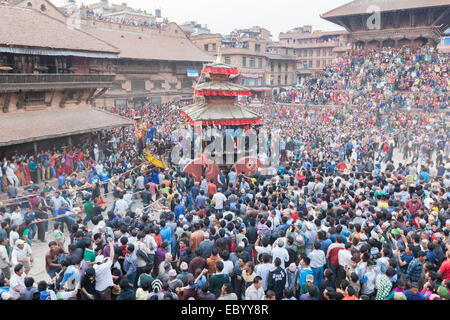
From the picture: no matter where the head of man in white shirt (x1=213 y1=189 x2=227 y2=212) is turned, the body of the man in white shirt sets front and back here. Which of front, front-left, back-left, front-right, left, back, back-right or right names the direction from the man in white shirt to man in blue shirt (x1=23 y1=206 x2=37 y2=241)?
left

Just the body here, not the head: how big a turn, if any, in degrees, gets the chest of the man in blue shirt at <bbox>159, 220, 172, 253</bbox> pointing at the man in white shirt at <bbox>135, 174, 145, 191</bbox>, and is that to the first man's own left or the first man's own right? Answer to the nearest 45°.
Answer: approximately 45° to the first man's own right

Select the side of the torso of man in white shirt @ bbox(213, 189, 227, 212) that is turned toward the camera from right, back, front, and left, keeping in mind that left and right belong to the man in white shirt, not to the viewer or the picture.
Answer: back

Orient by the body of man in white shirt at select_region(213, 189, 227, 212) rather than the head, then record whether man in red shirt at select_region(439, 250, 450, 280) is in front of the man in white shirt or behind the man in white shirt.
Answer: behind

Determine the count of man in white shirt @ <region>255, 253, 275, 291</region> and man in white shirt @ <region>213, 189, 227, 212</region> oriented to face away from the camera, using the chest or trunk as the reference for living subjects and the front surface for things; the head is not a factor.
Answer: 2

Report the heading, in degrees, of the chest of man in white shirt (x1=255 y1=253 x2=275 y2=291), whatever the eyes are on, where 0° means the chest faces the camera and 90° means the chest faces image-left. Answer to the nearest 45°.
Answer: approximately 180°

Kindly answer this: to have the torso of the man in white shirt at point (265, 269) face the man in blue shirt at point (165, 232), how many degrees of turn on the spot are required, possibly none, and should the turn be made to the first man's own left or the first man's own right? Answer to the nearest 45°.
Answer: approximately 45° to the first man's own left

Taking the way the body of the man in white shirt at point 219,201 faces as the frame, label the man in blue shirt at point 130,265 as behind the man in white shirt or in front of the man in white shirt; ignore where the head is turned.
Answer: behind

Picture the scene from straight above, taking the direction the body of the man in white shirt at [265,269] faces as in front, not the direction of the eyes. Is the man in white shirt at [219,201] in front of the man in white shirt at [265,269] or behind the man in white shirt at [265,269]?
in front

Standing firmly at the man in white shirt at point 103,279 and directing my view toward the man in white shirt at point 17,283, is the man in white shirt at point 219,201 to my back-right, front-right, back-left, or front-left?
back-right

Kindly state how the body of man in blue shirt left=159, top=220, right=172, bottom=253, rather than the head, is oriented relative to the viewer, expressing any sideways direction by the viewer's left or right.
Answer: facing away from the viewer and to the left of the viewer
